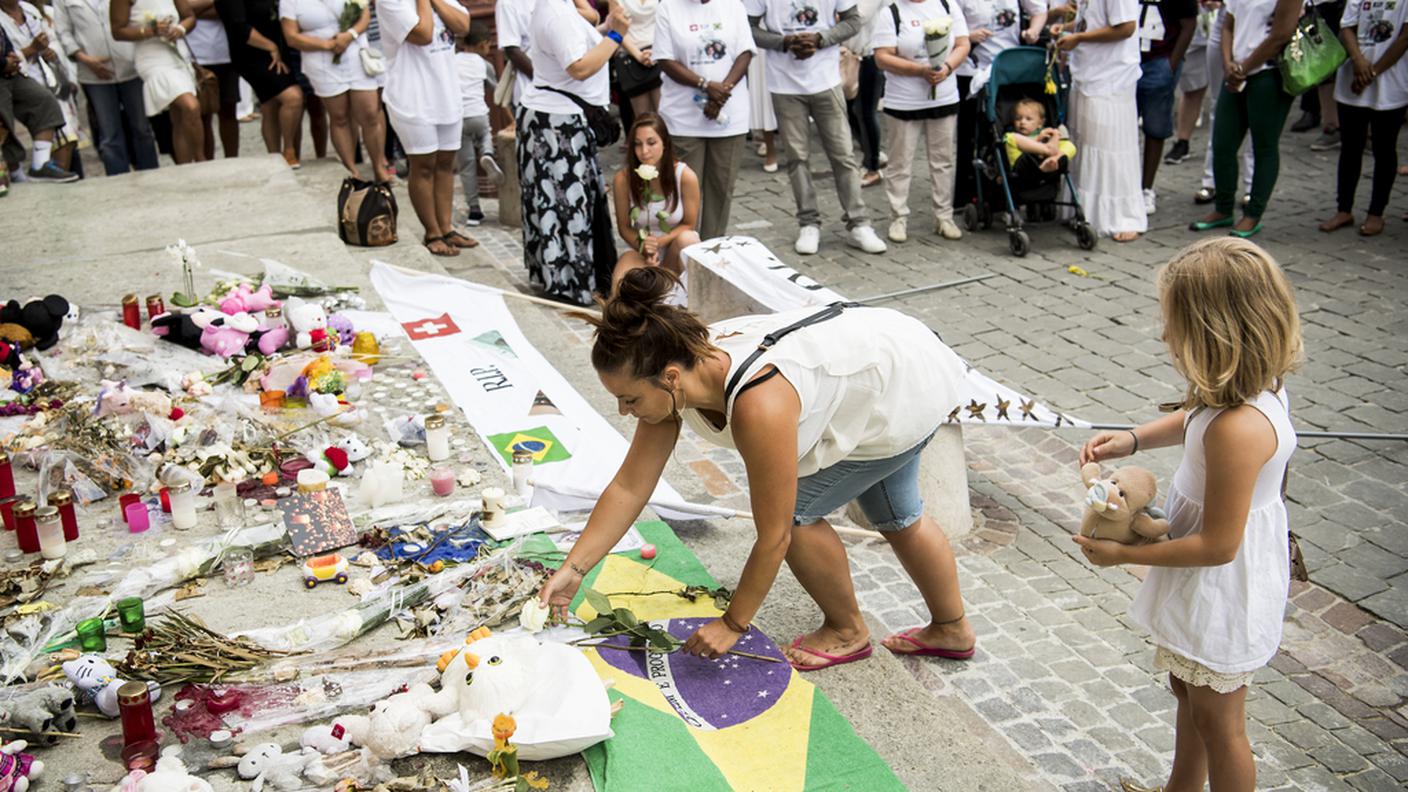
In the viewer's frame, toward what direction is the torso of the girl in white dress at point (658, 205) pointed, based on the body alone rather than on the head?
toward the camera

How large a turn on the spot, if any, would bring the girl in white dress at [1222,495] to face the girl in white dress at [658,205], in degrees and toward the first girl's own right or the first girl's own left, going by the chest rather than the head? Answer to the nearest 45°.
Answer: approximately 45° to the first girl's own right

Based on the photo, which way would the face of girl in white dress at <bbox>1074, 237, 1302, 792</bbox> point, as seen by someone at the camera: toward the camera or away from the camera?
away from the camera

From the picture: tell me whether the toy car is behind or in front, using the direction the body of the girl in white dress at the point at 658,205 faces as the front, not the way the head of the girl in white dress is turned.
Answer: in front

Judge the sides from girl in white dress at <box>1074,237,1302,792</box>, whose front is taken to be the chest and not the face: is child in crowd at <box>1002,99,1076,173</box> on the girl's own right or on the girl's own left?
on the girl's own right

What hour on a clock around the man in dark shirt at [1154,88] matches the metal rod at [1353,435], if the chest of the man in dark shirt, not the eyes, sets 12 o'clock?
The metal rod is roughly at 10 o'clock from the man in dark shirt.

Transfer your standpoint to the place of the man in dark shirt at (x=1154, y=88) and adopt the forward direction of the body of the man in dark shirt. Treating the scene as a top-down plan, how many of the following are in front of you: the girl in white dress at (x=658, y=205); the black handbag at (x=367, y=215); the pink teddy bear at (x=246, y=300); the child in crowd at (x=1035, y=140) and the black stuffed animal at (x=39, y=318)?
5

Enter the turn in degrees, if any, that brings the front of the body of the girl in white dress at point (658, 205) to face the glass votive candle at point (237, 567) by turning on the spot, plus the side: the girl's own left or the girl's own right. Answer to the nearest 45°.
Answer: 0° — they already face it

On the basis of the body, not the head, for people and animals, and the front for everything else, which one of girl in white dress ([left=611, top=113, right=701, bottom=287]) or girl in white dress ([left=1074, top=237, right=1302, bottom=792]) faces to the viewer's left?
girl in white dress ([left=1074, top=237, right=1302, bottom=792])

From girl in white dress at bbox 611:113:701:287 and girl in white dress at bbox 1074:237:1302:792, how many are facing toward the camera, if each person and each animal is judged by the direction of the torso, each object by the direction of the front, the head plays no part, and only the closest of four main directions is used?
1

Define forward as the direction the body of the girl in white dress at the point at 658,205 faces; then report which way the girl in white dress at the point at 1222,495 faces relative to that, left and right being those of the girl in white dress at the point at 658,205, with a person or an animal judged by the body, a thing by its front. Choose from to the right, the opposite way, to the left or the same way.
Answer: to the right

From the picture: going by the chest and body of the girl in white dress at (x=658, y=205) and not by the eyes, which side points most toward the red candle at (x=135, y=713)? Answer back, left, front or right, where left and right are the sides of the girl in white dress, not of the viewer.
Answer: front

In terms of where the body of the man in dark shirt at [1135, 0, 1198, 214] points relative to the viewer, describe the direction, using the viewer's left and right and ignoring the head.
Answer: facing the viewer and to the left of the viewer

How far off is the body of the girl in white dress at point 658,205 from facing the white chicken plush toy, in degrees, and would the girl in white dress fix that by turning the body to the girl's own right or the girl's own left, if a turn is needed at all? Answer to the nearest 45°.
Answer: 0° — they already face it

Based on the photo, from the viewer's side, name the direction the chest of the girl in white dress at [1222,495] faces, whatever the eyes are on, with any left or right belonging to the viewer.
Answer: facing to the left of the viewer
